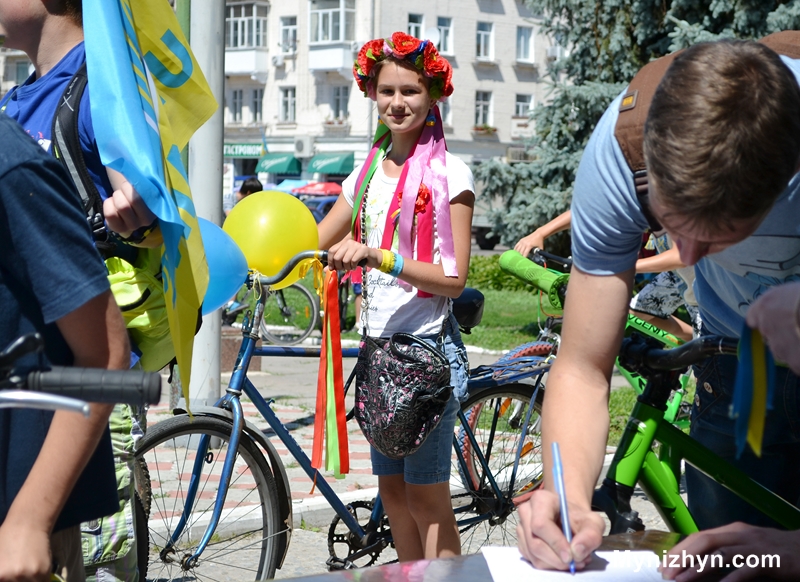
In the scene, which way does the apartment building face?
toward the camera

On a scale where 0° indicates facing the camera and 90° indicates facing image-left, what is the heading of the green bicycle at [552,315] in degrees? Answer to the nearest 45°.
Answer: approximately 45°

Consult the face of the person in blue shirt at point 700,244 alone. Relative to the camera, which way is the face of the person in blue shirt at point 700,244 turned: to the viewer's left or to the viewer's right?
to the viewer's left

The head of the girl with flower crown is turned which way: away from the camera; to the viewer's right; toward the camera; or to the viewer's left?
toward the camera

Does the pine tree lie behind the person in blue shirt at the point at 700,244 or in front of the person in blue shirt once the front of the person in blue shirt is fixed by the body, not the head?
behind

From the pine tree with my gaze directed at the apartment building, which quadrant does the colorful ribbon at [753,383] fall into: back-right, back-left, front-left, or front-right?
back-left

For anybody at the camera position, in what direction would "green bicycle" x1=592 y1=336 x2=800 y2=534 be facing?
facing the viewer and to the left of the viewer

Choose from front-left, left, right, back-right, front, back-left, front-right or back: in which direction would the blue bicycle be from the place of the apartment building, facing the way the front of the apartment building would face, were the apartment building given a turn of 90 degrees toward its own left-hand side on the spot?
right
